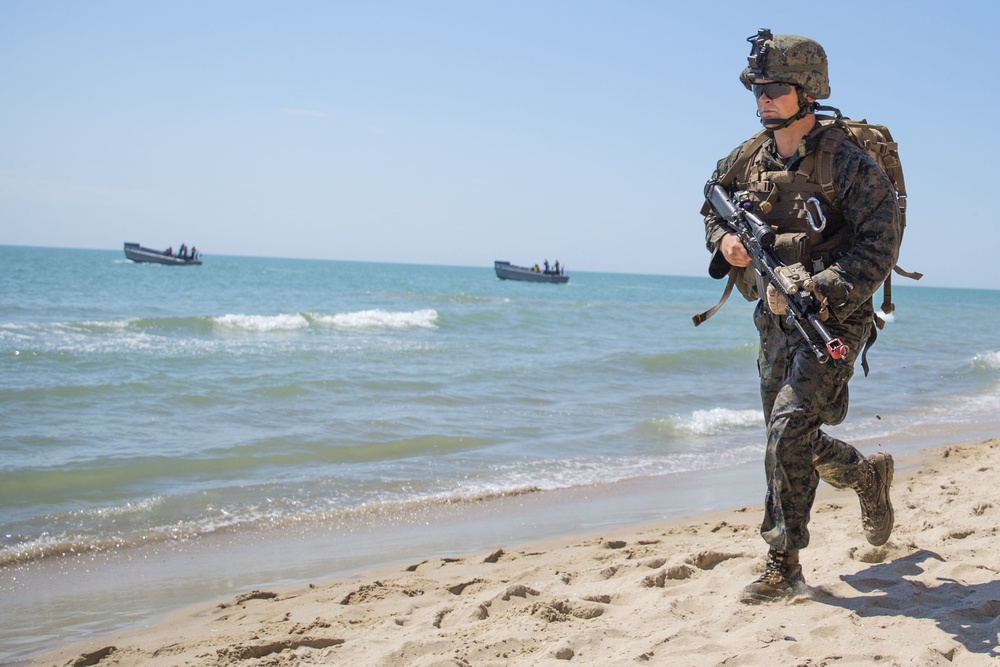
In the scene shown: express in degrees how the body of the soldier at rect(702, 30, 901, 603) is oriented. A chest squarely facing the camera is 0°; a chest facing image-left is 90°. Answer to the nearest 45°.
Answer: approximately 45°
